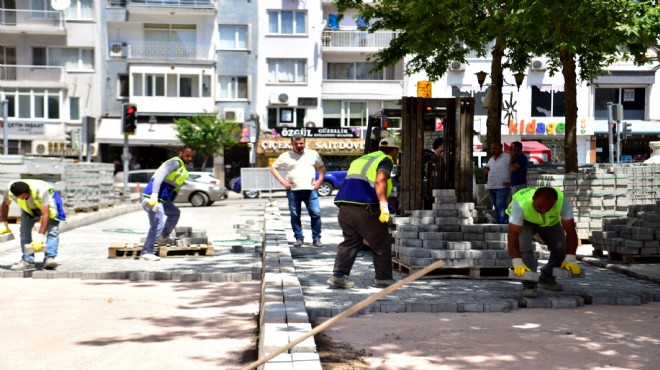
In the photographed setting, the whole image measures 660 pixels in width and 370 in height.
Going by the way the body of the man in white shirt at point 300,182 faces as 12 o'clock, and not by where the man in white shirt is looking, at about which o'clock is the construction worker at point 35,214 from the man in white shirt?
The construction worker is roughly at 2 o'clock from the man in white shirt.

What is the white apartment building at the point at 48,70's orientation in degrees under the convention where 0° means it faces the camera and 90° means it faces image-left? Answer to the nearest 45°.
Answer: approximately 0°

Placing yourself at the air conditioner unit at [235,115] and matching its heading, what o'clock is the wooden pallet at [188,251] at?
The wooden pallet is roughly at 12 o'clock from the air conditioner unit.

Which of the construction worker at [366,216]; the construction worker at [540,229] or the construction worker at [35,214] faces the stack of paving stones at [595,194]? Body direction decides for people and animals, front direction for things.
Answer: the construction worker at [366,216]

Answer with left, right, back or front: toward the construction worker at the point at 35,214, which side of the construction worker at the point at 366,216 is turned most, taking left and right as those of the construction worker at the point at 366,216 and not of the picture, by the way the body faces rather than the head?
left

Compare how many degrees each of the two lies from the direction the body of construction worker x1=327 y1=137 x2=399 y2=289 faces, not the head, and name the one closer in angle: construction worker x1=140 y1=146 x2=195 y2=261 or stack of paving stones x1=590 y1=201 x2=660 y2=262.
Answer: the stack of paving stones

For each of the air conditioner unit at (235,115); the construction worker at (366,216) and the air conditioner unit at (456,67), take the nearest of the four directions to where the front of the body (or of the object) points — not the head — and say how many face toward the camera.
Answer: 2
